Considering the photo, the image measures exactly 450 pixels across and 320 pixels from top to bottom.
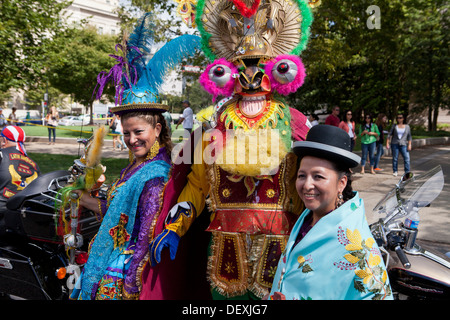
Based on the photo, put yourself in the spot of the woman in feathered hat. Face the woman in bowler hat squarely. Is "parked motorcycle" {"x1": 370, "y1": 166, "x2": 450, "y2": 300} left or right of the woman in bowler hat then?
left

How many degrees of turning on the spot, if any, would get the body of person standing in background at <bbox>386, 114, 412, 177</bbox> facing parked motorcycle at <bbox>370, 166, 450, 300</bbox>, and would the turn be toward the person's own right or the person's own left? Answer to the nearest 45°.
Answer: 0° — they already face it

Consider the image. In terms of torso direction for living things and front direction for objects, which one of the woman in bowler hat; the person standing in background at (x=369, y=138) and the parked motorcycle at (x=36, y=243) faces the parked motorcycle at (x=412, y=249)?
the person standing in background

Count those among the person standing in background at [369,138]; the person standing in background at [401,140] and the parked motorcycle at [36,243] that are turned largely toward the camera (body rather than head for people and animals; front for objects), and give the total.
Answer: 2

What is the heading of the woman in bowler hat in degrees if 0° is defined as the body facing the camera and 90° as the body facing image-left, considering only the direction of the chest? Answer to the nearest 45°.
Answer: approximately 45°

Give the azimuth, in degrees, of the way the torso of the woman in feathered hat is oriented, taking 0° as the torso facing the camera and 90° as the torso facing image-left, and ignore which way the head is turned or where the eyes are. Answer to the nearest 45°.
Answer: approximately 45°

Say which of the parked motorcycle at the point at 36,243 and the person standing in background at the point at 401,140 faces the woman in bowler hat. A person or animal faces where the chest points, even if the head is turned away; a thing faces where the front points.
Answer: the person standing in background

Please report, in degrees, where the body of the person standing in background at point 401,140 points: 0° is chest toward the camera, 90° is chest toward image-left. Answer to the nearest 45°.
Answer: approximately 0°

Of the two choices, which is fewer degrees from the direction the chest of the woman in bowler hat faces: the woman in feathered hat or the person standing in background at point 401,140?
the woman in feathered hat

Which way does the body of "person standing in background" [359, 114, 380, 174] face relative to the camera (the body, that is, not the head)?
toward the camera

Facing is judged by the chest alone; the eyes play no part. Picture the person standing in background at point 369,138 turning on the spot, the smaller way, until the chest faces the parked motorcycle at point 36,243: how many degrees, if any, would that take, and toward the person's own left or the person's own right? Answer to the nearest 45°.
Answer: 0° — they already face it

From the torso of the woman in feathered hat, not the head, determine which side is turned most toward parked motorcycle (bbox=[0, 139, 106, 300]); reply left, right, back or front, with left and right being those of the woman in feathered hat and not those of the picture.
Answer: right
